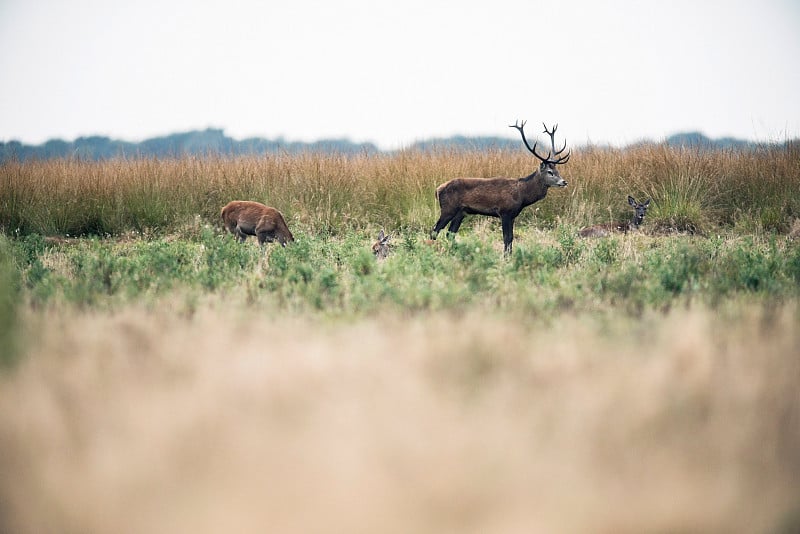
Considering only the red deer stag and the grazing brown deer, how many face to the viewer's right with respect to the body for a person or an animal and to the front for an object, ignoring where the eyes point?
2

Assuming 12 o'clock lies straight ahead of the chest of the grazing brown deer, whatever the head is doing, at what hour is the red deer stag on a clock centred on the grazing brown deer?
The red deer stag is roughly at 12 o'clock from the grazing brown deer.

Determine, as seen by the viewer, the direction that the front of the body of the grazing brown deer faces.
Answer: to the viewer's right

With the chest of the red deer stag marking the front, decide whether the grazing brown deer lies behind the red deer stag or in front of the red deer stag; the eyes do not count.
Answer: behind

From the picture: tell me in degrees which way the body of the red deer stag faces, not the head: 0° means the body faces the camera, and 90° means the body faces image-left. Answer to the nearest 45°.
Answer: approximately 270°
